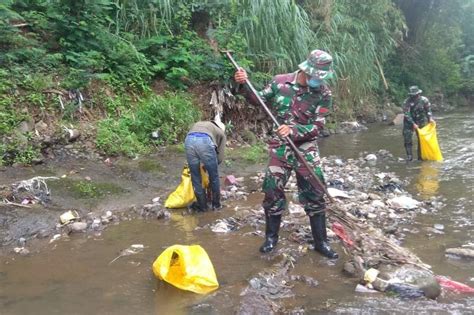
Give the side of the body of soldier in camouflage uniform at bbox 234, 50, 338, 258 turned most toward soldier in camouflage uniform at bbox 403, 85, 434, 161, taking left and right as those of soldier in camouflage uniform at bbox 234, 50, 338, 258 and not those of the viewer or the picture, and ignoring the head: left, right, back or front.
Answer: back

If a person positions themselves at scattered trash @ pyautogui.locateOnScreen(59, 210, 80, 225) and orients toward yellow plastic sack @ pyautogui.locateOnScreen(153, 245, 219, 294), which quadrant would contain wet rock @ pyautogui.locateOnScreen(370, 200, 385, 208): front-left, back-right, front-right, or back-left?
front-left

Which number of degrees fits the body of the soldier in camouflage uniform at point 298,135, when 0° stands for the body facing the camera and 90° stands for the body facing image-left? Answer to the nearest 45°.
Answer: approximately 0°

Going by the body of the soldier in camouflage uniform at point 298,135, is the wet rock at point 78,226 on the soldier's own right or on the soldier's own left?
on the soldier's own right

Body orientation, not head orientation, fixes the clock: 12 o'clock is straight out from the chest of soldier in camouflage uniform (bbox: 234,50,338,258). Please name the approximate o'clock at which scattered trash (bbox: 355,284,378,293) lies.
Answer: The scattered trash is roughly at 11 o'clock from the soldier in camouflage uniform.

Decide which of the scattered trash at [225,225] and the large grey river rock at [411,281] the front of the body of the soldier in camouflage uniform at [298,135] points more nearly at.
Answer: the large grey river rock

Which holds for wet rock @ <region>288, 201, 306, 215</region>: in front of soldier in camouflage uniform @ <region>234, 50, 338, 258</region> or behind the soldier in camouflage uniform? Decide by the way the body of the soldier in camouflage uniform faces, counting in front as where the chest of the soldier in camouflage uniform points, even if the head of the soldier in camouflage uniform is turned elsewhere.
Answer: behind

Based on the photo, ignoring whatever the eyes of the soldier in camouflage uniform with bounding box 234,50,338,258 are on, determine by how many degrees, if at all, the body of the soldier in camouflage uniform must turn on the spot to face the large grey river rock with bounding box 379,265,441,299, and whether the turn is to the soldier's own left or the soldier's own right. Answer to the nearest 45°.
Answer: approximately 45° to the soldier's own left

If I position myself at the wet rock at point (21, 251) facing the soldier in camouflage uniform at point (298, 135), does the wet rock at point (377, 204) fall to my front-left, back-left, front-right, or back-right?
front-left

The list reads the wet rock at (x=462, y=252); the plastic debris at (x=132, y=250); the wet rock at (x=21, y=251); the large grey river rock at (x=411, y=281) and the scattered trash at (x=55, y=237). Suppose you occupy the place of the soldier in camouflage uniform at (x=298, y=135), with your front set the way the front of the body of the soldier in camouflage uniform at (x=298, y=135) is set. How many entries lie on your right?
3

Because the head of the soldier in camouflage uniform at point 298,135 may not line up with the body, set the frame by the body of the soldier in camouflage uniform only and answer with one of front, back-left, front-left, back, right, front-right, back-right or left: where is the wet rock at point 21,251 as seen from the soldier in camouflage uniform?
right

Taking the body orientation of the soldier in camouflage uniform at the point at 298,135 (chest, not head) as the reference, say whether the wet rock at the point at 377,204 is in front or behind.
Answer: behind

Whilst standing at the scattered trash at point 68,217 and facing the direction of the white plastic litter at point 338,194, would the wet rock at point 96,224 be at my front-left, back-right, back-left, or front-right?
front-right

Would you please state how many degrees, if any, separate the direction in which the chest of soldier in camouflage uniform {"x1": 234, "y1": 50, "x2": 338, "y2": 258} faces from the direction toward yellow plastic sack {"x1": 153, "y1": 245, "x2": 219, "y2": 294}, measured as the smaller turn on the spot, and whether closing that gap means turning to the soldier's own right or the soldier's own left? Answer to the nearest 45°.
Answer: approximately 45° to the soldier's own right

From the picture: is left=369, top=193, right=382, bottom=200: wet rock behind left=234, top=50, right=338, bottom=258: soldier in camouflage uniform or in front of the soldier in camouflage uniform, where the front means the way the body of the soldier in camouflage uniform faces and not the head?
behind
